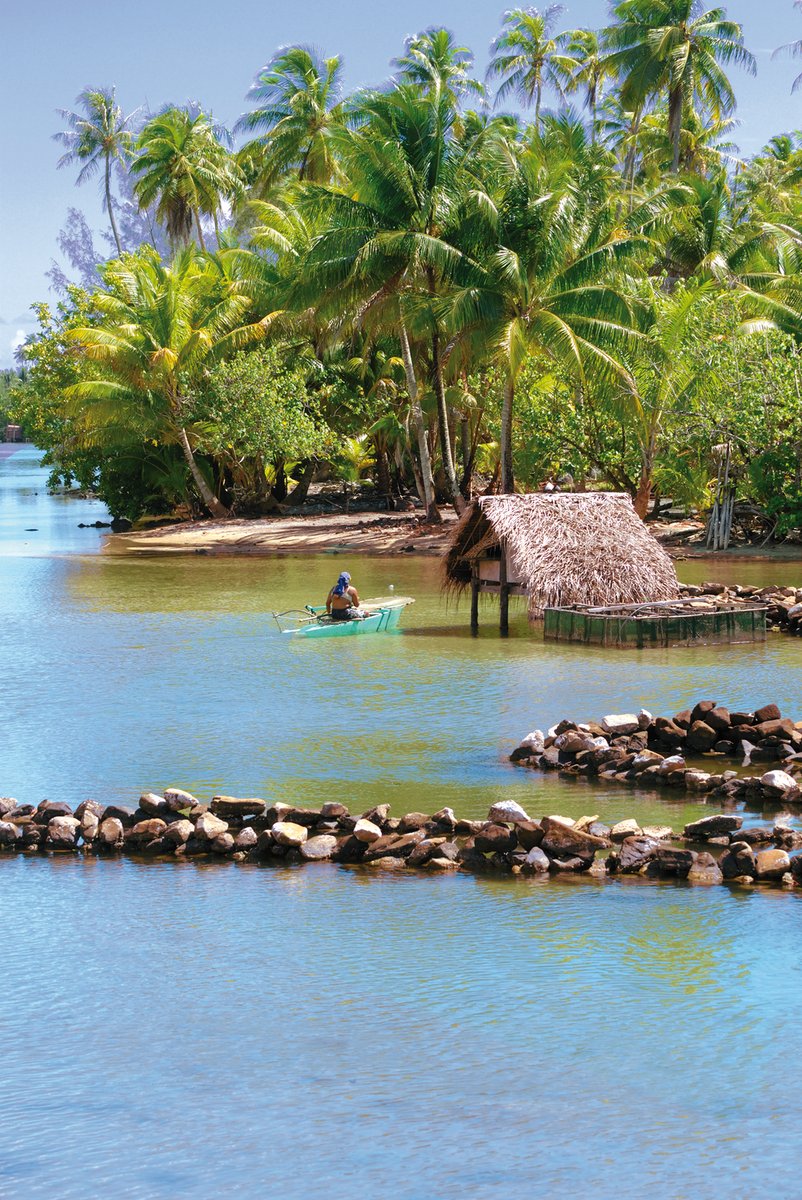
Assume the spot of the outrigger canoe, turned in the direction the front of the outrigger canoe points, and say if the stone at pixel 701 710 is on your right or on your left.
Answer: on your right

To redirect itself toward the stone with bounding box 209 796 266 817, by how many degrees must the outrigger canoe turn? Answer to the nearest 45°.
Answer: approximately 90° to its right

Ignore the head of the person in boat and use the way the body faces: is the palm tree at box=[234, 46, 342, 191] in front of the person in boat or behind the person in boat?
in front

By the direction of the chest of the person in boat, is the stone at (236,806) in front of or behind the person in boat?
behind

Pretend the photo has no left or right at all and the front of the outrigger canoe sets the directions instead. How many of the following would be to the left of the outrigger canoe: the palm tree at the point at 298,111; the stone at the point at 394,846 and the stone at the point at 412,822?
1

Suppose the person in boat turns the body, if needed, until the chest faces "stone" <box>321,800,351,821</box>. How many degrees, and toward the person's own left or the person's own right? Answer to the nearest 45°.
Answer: approximately 180°

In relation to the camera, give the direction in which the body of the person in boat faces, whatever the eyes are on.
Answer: away from the camera

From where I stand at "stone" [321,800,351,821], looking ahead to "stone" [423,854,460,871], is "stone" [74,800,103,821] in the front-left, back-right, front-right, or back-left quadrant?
back-right

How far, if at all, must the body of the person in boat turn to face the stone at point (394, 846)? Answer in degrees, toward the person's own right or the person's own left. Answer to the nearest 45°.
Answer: approximately 180°

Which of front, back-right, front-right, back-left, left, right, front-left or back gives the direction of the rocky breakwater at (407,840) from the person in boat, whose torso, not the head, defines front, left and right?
back

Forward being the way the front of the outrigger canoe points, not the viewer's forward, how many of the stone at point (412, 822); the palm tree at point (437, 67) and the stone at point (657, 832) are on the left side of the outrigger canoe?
1

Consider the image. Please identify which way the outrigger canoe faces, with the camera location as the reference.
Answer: facing to the right of the viewer
